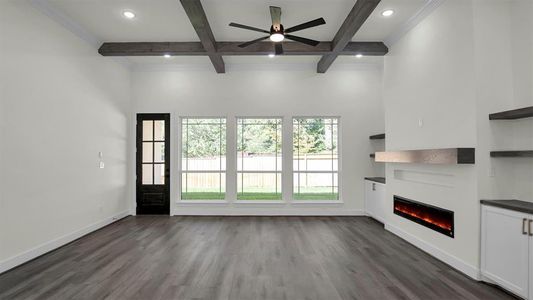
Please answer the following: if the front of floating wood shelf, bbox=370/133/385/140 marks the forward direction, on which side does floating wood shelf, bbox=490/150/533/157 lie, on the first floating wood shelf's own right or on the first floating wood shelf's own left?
on the first floating wood shelf's own left

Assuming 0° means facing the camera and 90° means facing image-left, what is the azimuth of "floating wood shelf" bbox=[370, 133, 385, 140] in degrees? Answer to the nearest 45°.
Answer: approximately 45°

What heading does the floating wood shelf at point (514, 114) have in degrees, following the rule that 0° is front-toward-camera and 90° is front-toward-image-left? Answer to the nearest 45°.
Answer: approximately 45°

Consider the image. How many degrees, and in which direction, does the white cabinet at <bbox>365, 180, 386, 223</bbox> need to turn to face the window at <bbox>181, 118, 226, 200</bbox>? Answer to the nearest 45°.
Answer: approximately 45° to its right

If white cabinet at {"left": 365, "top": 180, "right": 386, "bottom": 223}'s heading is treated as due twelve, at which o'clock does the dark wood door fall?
The dark wood door is roughly at 1 o'clock from the white cabinet.

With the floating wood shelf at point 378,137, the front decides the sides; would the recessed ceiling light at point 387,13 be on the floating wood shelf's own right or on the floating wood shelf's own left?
on the floating wood shelf's own left

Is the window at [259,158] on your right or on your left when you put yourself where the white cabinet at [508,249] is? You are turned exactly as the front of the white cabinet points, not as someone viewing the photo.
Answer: on your right
